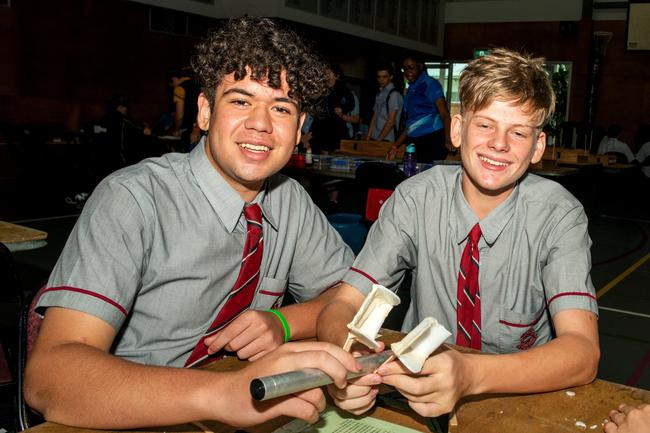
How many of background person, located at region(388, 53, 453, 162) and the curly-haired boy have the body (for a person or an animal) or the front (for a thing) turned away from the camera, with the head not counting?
0

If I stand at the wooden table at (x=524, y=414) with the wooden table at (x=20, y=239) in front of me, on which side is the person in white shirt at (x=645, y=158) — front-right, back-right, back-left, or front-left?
front-right

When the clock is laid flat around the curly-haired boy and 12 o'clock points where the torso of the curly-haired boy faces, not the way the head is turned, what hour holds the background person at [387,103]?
The background person is roughly at 8 o'clock from the curly-haired boy.

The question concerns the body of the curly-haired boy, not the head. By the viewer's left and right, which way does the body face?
facing the viewer and to the right of the viewer

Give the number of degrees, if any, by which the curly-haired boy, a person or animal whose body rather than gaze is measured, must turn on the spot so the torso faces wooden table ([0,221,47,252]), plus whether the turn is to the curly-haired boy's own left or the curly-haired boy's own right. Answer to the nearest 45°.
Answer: approximately 180°

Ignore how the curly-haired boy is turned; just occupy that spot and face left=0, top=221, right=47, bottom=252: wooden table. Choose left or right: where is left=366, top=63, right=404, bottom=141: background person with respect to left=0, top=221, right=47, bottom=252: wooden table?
right

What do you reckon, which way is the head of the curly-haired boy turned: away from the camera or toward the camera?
toward the camera

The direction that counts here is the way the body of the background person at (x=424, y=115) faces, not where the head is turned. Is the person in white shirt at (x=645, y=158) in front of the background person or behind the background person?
behind

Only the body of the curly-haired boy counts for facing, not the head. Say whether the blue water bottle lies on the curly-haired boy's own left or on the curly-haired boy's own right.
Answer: on the curly-haired boy's own left

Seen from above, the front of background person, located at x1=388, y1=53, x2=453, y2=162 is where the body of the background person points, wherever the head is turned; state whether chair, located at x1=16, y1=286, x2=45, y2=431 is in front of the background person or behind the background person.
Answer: in front

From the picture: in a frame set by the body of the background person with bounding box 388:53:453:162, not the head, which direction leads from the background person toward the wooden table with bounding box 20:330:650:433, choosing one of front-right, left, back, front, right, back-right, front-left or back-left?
front-left

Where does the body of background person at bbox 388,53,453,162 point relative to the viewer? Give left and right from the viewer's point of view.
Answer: facing the viewer and to the left of the viewer

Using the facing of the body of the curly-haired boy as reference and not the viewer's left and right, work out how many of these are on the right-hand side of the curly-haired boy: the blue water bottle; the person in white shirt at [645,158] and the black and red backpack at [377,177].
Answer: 0

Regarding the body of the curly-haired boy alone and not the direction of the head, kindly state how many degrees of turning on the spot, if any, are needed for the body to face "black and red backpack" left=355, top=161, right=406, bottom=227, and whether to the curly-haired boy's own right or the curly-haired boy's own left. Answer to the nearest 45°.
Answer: approximately 135° to the curly-haired boy's own left
